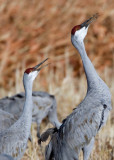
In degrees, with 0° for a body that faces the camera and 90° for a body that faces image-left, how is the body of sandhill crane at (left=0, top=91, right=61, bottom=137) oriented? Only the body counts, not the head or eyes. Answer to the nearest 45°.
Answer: approximately 270°

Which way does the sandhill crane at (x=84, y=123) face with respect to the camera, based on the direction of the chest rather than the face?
to the viewer's right

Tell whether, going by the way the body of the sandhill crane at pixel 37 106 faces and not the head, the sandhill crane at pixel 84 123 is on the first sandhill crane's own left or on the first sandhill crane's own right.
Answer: on the first sandhill crane's own right

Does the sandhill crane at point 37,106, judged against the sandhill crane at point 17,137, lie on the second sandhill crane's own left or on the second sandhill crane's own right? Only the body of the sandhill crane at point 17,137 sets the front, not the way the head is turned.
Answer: on the second sandhill crane's own left

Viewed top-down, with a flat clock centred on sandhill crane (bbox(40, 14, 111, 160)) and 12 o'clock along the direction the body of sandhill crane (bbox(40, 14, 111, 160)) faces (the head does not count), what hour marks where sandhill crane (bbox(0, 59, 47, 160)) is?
sandhill crane (bbox(0, 59, 47, 160)) is roughly at 6 o'clock from sandhill crane (bbox(40, 14, 111, 160)).
